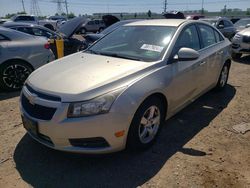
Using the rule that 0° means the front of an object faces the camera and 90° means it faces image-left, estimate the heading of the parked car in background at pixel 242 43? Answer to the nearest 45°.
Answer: approximately 45°

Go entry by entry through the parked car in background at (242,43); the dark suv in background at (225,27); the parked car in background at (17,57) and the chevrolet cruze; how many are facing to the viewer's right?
0

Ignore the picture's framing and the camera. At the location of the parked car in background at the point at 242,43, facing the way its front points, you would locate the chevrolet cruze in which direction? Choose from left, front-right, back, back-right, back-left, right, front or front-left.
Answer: front-left

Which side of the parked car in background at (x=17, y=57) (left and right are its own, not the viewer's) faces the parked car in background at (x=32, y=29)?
right

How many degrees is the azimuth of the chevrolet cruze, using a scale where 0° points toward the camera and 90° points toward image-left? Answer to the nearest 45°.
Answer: approximately 45°

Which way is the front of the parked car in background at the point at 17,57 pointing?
to the viewer's left

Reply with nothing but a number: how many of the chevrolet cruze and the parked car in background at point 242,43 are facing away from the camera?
0

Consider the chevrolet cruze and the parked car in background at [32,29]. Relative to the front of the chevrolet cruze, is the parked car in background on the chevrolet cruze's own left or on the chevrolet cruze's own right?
on the chevrolet cruze's own right

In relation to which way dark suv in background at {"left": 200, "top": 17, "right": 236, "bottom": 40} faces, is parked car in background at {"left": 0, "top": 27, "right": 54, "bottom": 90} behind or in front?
in front

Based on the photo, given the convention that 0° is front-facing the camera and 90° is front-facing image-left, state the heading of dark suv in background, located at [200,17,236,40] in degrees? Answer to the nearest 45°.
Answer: approximately 45°
